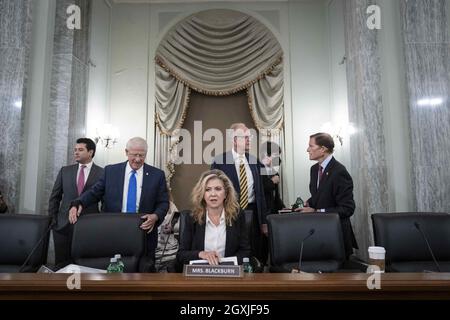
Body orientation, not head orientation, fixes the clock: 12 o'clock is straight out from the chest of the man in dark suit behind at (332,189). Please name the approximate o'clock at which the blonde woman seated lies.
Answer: The blonde woman seated is roughly at 12 o'clock from the man in dark suit behind.

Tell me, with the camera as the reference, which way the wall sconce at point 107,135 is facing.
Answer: facing the viewer

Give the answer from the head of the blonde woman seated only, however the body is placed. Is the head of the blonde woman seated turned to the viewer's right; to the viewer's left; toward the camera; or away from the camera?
toward the camera

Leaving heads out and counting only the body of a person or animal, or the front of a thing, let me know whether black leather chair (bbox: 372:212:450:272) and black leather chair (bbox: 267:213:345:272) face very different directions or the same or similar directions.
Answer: same or similar directions

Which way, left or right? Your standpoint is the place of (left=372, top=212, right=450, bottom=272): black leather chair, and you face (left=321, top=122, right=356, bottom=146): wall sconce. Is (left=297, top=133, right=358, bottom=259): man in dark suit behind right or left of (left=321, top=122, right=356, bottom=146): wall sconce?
left

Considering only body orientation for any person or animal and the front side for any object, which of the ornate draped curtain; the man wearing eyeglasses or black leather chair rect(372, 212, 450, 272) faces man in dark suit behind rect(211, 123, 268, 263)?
the ornate draped curtain

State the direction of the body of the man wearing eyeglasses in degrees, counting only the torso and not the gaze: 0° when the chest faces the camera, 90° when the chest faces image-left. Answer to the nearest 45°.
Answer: approximately 0°

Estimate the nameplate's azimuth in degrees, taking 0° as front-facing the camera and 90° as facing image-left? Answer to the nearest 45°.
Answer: approximately 0°

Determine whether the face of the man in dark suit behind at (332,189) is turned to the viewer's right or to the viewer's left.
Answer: to the viewer's left

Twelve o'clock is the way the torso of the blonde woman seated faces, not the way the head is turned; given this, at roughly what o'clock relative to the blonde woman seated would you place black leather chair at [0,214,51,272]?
The black leather chair is roughly at 3 o'clock from the blonde woman seated.

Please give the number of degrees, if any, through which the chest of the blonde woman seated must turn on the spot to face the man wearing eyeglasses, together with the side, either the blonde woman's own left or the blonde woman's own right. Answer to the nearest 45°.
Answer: approximately 135° to the blonde woman's own right

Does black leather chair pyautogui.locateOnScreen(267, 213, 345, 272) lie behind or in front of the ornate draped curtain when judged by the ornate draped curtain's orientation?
in front

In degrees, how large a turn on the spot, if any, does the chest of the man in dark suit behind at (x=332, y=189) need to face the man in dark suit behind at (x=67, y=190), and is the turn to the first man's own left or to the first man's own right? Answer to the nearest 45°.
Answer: approximately 45° to the first man's own right

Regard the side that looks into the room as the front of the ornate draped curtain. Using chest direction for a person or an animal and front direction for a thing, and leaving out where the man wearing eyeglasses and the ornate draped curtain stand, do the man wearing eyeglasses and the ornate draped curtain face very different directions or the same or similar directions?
same or similar directions

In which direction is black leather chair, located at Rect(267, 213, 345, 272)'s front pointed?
toward the camera
